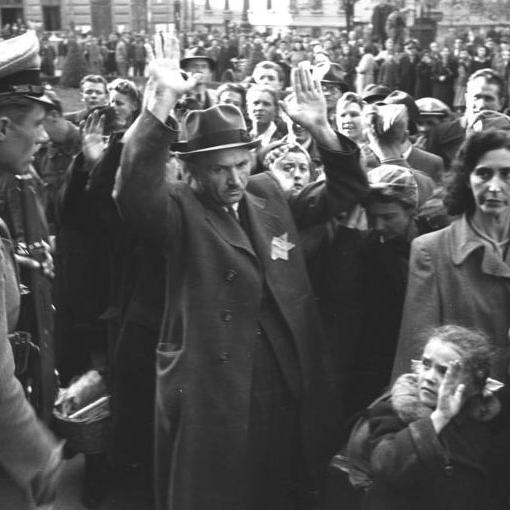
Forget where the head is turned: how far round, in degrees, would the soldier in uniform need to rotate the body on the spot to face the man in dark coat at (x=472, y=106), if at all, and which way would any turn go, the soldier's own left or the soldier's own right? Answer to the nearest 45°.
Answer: approximately 45° to the soldier's own left

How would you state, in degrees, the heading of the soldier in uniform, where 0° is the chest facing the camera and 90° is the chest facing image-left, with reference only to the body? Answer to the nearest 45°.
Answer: approximately 270°

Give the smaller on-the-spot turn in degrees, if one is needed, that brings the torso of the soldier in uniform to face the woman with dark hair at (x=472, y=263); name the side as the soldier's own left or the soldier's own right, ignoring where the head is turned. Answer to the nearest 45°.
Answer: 0° — they already face them

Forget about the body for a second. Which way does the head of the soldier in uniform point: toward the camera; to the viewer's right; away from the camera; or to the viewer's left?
to the viewer's right
